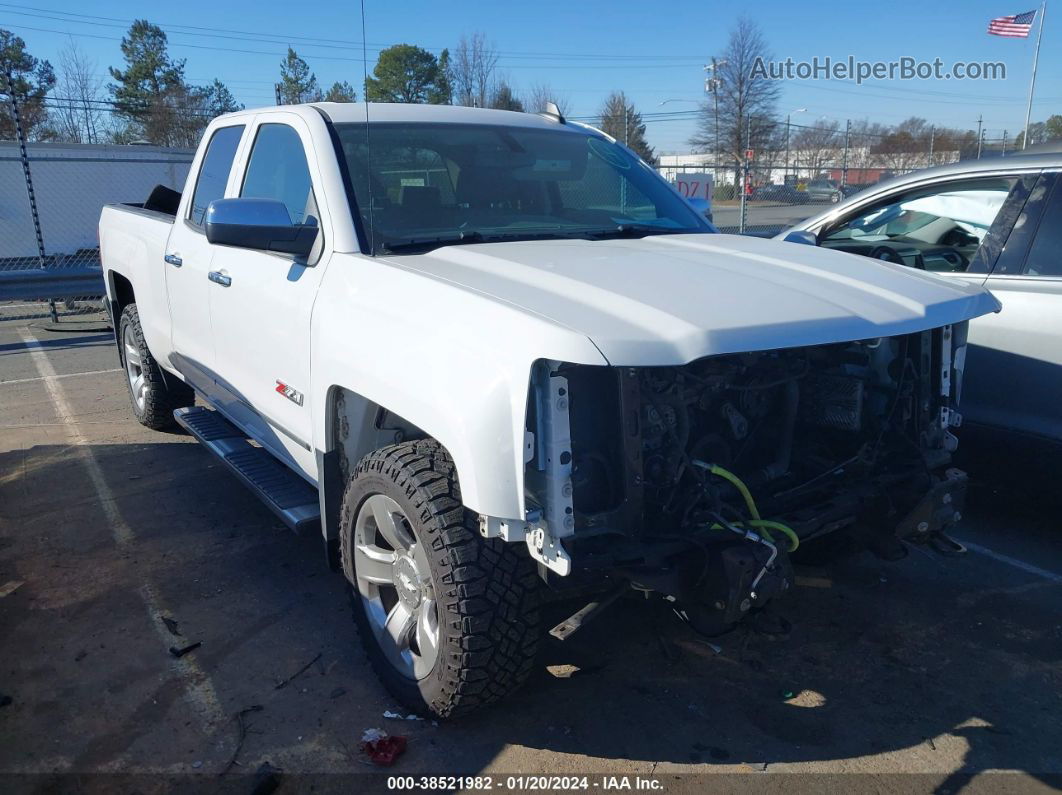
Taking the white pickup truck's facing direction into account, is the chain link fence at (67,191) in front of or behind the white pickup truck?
behind

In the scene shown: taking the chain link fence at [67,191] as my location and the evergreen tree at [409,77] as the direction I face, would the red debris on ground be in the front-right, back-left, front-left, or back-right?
back-right

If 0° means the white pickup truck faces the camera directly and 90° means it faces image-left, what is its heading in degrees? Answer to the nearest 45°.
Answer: approximately 315°

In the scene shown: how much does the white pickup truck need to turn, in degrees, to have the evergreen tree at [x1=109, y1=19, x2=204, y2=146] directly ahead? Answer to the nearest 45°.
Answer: approximately 180°

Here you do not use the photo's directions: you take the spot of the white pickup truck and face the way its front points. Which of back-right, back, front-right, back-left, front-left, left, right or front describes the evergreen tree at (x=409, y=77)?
back-left

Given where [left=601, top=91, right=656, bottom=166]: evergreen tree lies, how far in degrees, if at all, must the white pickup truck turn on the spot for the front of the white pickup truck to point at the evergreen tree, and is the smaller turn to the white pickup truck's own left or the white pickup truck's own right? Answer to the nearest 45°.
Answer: approximately 135° to the white pickup truck's own left

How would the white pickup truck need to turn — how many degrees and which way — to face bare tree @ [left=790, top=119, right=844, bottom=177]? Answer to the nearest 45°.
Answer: approximately 135° to its left

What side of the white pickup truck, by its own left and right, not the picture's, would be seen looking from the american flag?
left

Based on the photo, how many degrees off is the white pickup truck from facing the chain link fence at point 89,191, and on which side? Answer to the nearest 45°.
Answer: approximately 180°

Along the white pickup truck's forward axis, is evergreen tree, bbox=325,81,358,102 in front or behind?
behind
